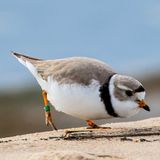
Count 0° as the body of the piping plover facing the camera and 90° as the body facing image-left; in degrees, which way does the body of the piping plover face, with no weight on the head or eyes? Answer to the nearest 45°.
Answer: approximately 270°
